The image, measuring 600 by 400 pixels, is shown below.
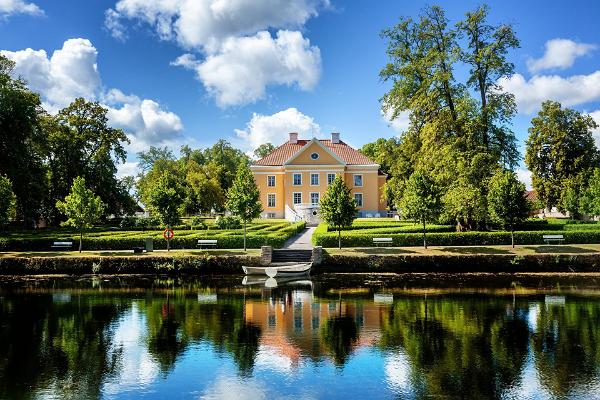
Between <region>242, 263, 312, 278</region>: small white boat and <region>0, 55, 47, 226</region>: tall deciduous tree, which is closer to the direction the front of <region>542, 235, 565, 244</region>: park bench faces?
the small white boat

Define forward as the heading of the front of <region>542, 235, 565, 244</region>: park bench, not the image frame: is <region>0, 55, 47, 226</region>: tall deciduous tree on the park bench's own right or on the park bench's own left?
on the park bench's own right

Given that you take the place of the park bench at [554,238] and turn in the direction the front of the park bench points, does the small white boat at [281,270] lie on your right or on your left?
on your right

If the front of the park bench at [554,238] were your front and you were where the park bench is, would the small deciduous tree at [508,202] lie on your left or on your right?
on your right

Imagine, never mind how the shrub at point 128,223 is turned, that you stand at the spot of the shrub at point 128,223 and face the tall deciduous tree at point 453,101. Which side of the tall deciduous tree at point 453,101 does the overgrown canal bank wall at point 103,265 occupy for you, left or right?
right

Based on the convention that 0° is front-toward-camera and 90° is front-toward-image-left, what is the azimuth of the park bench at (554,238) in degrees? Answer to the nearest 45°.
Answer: approximately 0°

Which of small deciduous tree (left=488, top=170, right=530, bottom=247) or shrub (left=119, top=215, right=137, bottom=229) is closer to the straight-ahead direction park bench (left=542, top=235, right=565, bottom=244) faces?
the small deciduous tree

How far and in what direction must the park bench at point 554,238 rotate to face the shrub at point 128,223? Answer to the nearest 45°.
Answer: approximately 90° to its right
